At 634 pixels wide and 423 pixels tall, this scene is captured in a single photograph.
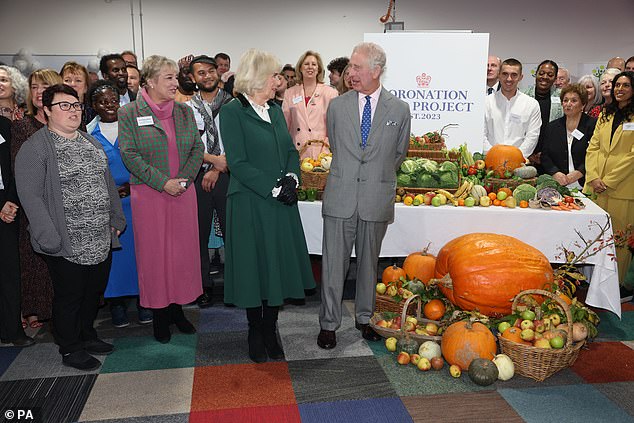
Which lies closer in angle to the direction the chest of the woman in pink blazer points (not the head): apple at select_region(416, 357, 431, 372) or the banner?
the apple

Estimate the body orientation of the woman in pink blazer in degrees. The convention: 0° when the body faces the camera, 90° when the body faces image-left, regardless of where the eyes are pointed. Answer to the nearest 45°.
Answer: approximately 0°

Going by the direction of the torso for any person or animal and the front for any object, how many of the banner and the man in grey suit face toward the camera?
2
